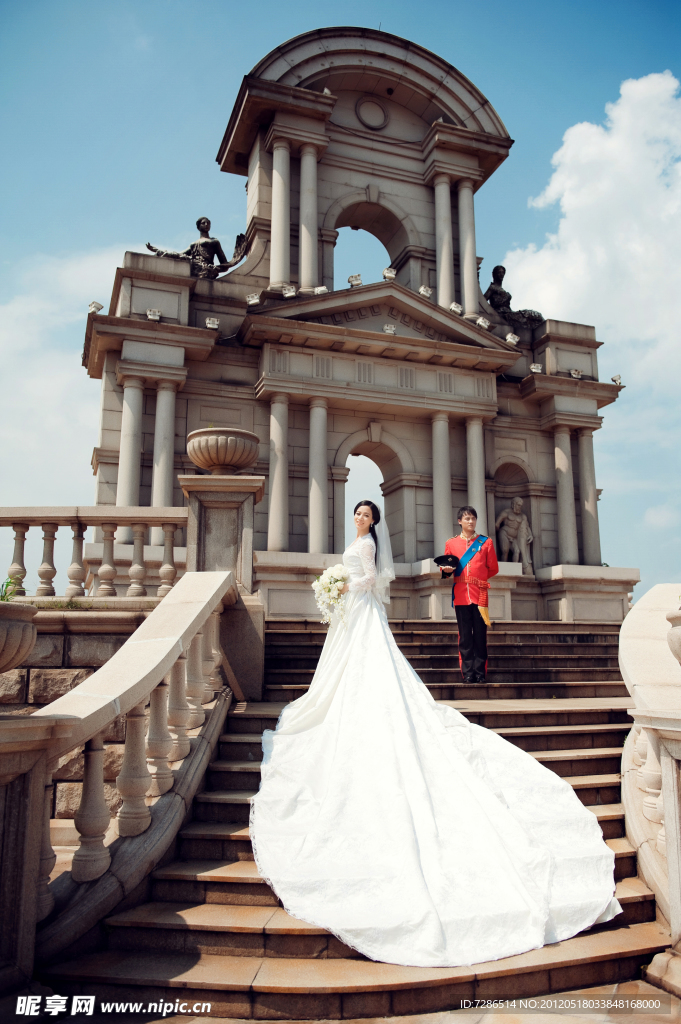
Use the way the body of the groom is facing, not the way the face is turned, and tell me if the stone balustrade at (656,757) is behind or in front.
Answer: in front

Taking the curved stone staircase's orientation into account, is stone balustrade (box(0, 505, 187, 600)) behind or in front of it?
behind

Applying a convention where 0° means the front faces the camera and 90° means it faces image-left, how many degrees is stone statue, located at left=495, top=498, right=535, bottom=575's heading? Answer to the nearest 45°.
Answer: approximately 0°

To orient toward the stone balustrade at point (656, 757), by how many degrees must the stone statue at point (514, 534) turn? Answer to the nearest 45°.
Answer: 0° — it already faces it

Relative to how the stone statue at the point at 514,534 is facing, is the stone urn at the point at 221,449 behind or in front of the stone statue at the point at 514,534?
in front

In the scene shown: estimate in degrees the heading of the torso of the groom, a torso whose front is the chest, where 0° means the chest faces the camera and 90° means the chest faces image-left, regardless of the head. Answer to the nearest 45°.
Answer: approximately 0°

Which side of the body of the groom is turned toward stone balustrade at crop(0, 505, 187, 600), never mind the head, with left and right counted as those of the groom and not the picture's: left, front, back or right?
right

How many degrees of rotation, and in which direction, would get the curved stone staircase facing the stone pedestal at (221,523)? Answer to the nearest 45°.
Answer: approximately 180°

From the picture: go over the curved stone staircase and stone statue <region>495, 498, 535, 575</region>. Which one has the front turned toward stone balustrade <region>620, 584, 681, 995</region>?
the stone statue
